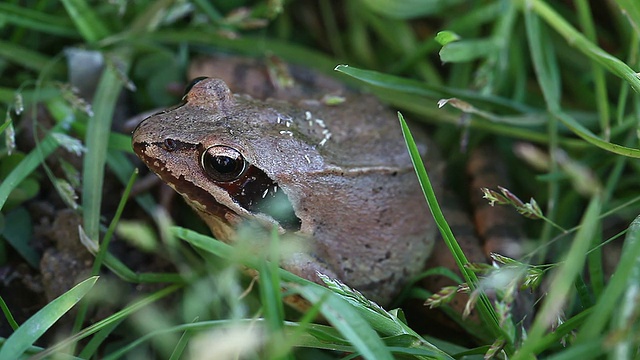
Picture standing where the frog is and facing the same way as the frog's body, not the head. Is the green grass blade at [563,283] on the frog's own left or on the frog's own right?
on the frog's own left

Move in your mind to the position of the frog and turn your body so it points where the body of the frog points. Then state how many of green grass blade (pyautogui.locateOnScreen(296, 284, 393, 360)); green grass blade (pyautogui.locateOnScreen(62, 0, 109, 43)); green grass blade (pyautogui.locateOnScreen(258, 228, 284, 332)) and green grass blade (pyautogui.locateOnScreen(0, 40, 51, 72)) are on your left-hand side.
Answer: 2

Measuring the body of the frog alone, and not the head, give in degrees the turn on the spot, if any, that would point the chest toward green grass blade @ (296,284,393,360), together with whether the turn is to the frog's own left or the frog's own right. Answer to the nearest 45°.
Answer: approximately 90° to the frog's own left

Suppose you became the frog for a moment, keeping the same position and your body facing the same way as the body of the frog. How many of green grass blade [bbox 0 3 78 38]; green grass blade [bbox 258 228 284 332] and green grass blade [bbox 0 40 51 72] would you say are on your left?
1

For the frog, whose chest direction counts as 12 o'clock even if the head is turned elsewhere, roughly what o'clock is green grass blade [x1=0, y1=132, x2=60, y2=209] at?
The green grass blade is roughly at 12 o'clock from the frog.

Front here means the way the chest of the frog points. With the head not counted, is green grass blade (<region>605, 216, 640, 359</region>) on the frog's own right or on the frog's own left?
on the frog's own left

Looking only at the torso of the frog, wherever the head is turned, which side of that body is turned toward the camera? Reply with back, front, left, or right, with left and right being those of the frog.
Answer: left

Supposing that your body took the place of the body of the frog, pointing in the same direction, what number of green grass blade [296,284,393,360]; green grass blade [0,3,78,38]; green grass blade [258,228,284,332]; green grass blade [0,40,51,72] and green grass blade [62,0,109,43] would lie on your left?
2

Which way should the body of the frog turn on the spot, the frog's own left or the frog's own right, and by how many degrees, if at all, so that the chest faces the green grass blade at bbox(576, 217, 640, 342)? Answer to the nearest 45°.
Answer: approximately 135° to the frog's own left

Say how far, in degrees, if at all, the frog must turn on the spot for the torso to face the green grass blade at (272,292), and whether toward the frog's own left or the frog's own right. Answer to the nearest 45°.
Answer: approximately 90° to the frog's own left

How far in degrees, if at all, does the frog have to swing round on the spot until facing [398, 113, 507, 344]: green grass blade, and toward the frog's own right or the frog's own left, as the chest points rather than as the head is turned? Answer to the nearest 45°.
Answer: approximately 135° to the frog's own left

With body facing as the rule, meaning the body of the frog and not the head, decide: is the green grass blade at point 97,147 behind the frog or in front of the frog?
in front
